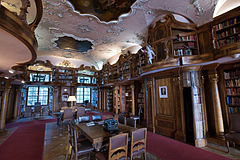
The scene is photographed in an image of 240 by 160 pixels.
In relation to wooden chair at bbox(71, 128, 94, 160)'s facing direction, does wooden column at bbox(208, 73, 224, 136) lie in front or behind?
in front

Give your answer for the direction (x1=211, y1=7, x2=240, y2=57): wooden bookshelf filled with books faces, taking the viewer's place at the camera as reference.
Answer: facing the viewer and to the left of the viewer

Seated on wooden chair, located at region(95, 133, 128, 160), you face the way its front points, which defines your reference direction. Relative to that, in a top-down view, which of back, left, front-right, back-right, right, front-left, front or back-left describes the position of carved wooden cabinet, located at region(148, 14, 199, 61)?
right

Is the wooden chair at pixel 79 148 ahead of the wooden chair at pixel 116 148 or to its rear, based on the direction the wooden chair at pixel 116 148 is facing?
ahead

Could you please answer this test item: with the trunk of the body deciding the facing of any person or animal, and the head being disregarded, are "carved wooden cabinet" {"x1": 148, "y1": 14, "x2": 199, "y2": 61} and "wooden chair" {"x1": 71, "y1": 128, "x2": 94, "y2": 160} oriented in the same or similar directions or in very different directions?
very different directions

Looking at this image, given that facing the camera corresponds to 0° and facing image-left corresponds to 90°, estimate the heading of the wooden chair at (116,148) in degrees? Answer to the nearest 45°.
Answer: approximately 135°
